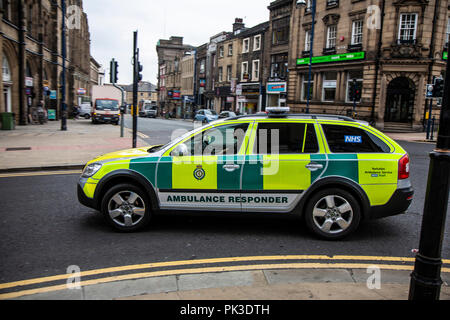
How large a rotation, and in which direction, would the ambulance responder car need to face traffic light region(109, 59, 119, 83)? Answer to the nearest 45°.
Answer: approximately 45° to its right

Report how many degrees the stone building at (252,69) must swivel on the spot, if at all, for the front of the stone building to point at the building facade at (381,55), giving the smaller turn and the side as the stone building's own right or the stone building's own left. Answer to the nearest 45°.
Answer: approximately 90° to the stone building's own left

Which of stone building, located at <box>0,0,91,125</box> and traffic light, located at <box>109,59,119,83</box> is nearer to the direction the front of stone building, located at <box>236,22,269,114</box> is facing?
the stone building

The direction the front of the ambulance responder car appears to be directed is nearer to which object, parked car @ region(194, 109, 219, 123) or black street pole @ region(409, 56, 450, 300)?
the parked car

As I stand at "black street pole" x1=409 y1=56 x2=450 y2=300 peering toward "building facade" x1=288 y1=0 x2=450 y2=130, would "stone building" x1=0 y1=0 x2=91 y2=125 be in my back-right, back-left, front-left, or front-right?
front-left

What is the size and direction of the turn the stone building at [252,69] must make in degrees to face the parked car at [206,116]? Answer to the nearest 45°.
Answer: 0° — it already faces it

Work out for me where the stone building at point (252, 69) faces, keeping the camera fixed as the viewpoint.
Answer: facing the viewer and to the left of the viewer

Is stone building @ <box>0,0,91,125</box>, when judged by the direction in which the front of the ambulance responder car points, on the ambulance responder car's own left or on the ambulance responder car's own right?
on the ambulance responder car's own right

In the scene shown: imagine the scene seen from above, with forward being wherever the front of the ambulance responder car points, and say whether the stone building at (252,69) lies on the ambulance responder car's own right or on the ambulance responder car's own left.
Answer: on the ambulance responder car's own right

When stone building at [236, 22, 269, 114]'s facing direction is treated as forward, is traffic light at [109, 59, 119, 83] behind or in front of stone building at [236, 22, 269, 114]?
in front

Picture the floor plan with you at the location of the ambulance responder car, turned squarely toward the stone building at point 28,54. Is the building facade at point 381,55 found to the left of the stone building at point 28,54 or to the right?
right

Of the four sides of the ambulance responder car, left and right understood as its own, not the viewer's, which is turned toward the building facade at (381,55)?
right

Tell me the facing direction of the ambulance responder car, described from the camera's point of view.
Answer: facing to the left of the viewer

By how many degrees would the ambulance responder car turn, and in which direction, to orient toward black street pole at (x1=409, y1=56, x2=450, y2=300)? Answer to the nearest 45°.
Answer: approximately 135° to its left

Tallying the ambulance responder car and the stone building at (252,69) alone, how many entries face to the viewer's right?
0

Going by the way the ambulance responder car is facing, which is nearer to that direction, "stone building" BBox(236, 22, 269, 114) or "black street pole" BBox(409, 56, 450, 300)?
the stone building
